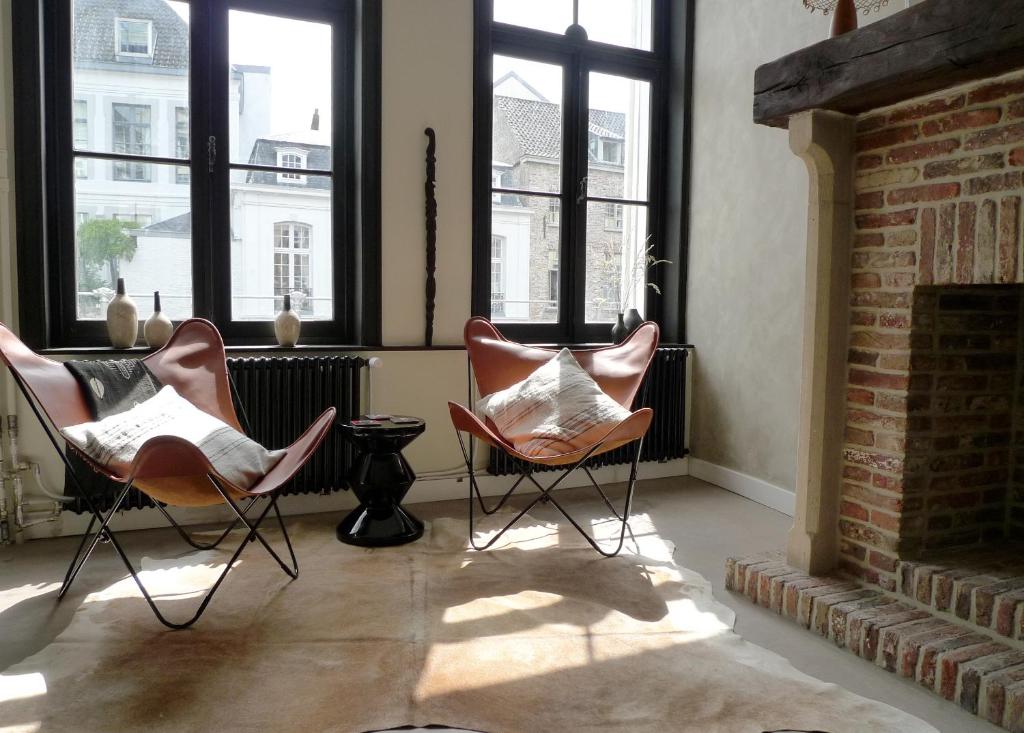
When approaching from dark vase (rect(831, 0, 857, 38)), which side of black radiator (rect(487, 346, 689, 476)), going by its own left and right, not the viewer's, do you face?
front

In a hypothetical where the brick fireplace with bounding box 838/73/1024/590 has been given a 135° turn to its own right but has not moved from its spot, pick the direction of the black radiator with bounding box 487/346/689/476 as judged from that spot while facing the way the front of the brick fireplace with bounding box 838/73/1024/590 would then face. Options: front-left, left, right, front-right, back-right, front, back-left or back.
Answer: front-left

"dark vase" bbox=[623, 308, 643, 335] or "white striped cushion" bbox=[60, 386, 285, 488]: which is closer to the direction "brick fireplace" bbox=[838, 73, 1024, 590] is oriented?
the white striped cushion

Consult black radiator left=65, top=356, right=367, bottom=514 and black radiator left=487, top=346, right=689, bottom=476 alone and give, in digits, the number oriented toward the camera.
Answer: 2

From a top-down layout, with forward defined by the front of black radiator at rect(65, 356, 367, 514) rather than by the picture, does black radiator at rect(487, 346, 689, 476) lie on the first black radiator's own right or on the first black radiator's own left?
on the first black radiator's own left

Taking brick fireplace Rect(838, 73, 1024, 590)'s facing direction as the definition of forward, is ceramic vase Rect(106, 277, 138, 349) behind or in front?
in front

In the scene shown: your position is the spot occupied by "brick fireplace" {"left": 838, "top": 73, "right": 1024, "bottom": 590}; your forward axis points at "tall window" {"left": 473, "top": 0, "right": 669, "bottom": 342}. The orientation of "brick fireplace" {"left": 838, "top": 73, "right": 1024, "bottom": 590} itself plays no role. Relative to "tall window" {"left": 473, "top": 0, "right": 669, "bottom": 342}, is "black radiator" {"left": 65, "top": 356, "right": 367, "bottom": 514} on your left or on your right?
left
